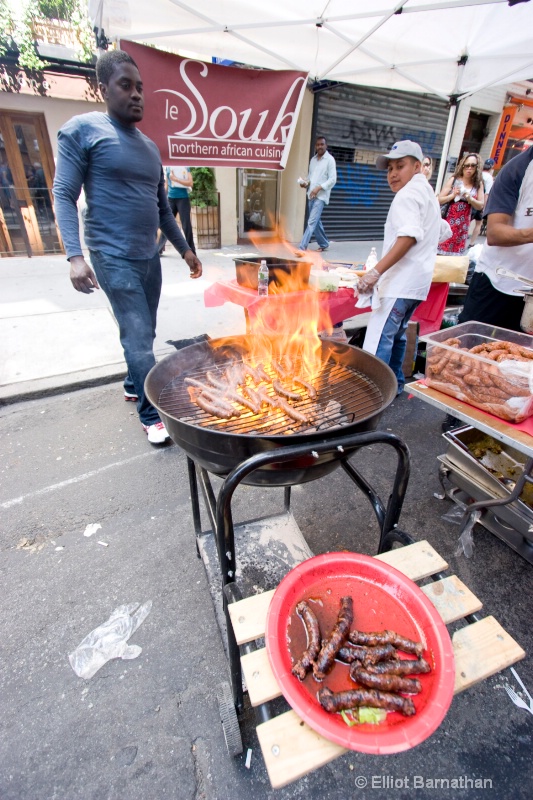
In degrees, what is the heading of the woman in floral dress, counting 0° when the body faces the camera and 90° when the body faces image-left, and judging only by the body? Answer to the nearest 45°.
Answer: approximately 0°

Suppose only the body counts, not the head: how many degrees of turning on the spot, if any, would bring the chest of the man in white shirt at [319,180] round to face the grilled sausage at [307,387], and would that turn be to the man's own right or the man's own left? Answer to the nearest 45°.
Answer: approximately 45° to the man's own left

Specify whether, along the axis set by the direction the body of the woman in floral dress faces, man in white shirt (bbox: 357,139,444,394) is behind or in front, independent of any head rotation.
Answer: in front

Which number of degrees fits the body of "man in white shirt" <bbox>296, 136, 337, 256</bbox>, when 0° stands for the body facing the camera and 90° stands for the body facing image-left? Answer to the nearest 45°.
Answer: approximately 45°

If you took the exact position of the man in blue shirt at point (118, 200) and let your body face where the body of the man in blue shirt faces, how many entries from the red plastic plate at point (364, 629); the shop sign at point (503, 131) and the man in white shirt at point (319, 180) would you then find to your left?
2

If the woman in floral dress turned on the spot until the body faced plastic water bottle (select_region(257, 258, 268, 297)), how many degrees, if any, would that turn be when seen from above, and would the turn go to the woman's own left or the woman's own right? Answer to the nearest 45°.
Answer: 0° — they already face it

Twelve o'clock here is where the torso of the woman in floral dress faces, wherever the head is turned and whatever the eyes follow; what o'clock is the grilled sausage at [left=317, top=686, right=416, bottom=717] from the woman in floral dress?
The grilled sausage is roughly at 12 o'clock from the woman in floral dress.

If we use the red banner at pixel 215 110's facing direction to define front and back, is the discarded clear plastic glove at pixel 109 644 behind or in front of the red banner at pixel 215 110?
in front

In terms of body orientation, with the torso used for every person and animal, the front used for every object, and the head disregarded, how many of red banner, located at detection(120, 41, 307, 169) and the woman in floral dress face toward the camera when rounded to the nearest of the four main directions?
2

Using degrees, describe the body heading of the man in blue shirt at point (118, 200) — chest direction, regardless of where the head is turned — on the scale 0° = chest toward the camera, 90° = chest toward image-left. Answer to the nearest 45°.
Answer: approximately 315°
